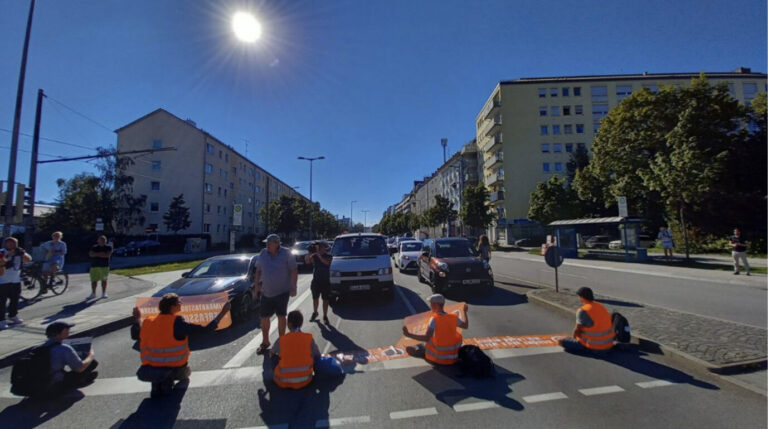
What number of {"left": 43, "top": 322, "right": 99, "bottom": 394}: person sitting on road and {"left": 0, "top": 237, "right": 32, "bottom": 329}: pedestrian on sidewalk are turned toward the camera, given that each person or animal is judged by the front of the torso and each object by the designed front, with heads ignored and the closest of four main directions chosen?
1

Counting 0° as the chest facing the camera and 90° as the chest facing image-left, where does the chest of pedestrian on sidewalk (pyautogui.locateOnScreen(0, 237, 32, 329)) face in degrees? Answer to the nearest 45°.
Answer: approximately 0°

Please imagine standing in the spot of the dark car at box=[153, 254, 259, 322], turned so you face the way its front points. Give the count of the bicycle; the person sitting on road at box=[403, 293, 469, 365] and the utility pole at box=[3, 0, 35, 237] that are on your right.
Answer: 2

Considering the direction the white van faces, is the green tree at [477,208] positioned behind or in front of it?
behind

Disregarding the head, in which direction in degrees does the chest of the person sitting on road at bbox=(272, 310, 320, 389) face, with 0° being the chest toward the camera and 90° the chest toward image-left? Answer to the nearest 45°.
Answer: approximately 180°

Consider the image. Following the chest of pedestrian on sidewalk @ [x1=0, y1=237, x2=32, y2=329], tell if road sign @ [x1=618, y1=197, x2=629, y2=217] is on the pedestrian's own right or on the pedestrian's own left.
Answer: on the pedestrian's own left
